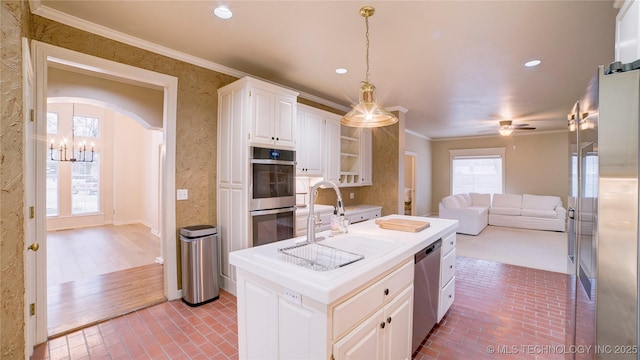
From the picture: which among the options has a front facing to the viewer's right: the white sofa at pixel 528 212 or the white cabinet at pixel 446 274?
the white cabinet

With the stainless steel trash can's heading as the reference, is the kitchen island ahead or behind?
ahead

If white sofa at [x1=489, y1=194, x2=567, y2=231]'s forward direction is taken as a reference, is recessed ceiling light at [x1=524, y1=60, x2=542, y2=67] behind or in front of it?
in front

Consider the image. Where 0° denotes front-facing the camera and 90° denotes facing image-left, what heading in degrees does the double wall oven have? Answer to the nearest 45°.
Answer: approximately 315°

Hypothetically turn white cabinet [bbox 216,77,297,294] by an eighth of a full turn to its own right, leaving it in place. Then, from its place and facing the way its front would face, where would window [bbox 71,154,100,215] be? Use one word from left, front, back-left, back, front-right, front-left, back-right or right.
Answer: back-right

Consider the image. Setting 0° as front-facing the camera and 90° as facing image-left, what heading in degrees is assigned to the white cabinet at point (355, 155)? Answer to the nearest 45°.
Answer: approximately 315°

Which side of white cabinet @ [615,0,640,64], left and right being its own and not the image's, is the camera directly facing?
left
